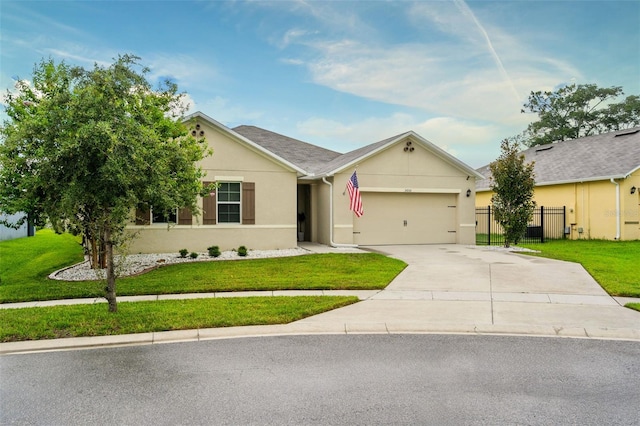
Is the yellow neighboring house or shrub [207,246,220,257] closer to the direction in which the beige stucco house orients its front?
the shrub

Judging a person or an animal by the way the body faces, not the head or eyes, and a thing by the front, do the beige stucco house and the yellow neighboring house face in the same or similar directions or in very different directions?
same or similar directions

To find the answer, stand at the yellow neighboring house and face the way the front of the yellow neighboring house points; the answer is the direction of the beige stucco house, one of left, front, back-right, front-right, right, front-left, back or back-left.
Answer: right

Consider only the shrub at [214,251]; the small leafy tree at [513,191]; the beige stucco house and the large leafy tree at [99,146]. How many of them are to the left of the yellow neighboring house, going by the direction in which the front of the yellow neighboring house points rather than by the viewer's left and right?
0

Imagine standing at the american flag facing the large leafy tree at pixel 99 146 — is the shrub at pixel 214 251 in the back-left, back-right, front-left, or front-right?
front-right

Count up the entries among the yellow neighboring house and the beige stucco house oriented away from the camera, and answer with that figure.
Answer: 0

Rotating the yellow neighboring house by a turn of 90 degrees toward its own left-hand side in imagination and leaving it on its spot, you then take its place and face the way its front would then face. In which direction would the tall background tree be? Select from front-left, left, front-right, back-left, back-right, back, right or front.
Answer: front-left

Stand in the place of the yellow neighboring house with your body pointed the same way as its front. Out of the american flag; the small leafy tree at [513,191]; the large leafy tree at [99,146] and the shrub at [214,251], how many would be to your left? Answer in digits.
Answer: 0

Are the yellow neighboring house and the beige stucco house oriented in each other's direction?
no

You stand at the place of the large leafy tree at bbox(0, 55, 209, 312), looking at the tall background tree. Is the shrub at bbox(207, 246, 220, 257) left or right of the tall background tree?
left

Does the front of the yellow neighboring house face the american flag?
no

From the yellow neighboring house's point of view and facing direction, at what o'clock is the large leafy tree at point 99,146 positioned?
The large leafy tree is roughly at 2 o'clock from the yellow neighboring house.

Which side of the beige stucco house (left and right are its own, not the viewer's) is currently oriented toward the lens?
front

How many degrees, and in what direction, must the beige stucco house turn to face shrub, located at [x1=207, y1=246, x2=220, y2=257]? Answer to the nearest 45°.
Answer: approximately 45° to its right

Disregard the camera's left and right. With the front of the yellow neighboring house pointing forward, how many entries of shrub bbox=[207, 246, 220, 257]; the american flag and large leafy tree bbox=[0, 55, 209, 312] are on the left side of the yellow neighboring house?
0

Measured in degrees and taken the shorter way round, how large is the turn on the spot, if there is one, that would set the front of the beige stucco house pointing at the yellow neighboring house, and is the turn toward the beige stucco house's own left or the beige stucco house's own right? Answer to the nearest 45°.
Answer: approximately 90° to the beige stucco house's own left

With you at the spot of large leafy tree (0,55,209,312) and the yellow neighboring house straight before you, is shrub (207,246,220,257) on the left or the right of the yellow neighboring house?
left

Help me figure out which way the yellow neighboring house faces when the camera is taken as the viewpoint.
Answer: facing the viewer and to the right of the viewer
